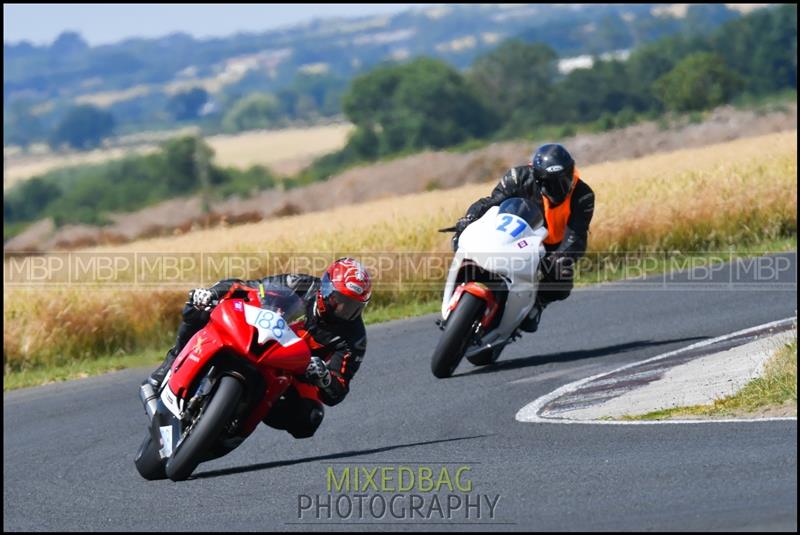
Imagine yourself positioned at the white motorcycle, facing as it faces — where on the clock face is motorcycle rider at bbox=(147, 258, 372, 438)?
The motorcycle rider is roughly at 1 o'clock from the white motorcycle.

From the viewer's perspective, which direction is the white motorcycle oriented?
toward the camera

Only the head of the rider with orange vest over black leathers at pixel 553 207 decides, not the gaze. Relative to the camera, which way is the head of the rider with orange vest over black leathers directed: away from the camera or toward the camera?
toward the camera

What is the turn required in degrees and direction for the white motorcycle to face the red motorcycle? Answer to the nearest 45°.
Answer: approximately 45° to its right
